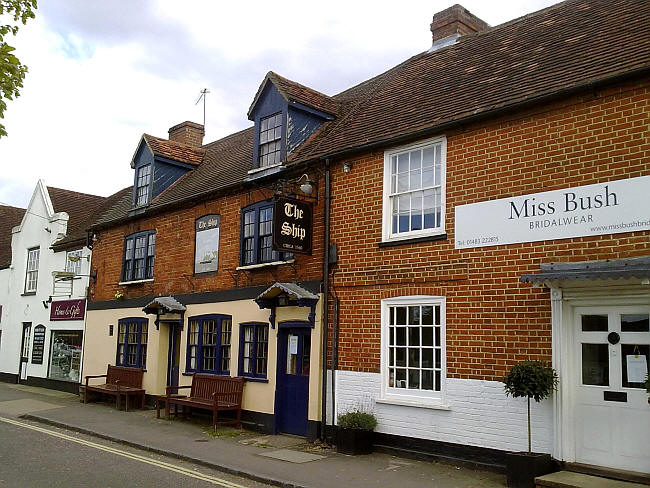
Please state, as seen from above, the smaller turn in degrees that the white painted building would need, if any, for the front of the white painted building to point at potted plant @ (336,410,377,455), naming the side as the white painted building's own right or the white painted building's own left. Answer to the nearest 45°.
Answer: approximately 45° to the white painted building's own left

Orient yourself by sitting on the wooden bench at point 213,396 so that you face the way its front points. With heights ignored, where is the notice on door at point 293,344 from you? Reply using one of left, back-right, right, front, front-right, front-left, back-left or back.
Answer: left

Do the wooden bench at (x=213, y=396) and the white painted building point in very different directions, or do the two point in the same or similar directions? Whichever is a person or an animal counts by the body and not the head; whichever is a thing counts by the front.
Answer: same or similar directions

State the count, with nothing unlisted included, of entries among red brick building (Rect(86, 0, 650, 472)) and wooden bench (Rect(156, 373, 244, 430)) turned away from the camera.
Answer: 0

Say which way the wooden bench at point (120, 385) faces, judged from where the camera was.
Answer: facing the viewer and to the left of the viewer

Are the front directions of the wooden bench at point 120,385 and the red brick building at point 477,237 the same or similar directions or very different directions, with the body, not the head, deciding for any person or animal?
same or similar directions

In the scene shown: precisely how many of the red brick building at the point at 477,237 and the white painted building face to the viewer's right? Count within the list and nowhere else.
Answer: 0

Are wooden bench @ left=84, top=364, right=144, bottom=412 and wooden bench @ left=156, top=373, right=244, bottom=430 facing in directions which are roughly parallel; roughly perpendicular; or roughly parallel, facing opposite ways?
roughly parallel
